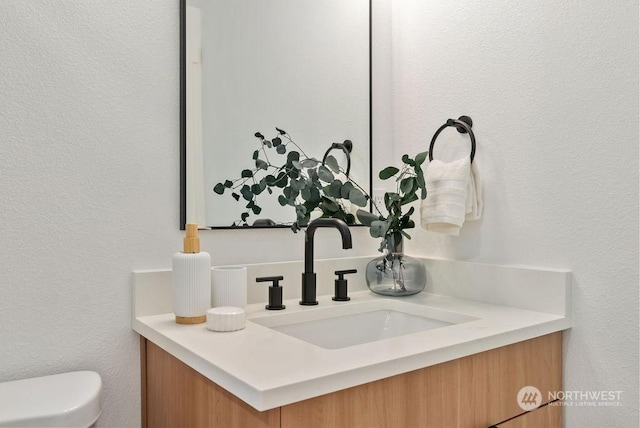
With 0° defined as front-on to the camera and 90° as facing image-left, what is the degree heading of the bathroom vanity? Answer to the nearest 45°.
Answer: approximately 315°

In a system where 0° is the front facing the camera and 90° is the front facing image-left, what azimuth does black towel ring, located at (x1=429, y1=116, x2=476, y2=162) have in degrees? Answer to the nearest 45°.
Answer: approximately 45°
